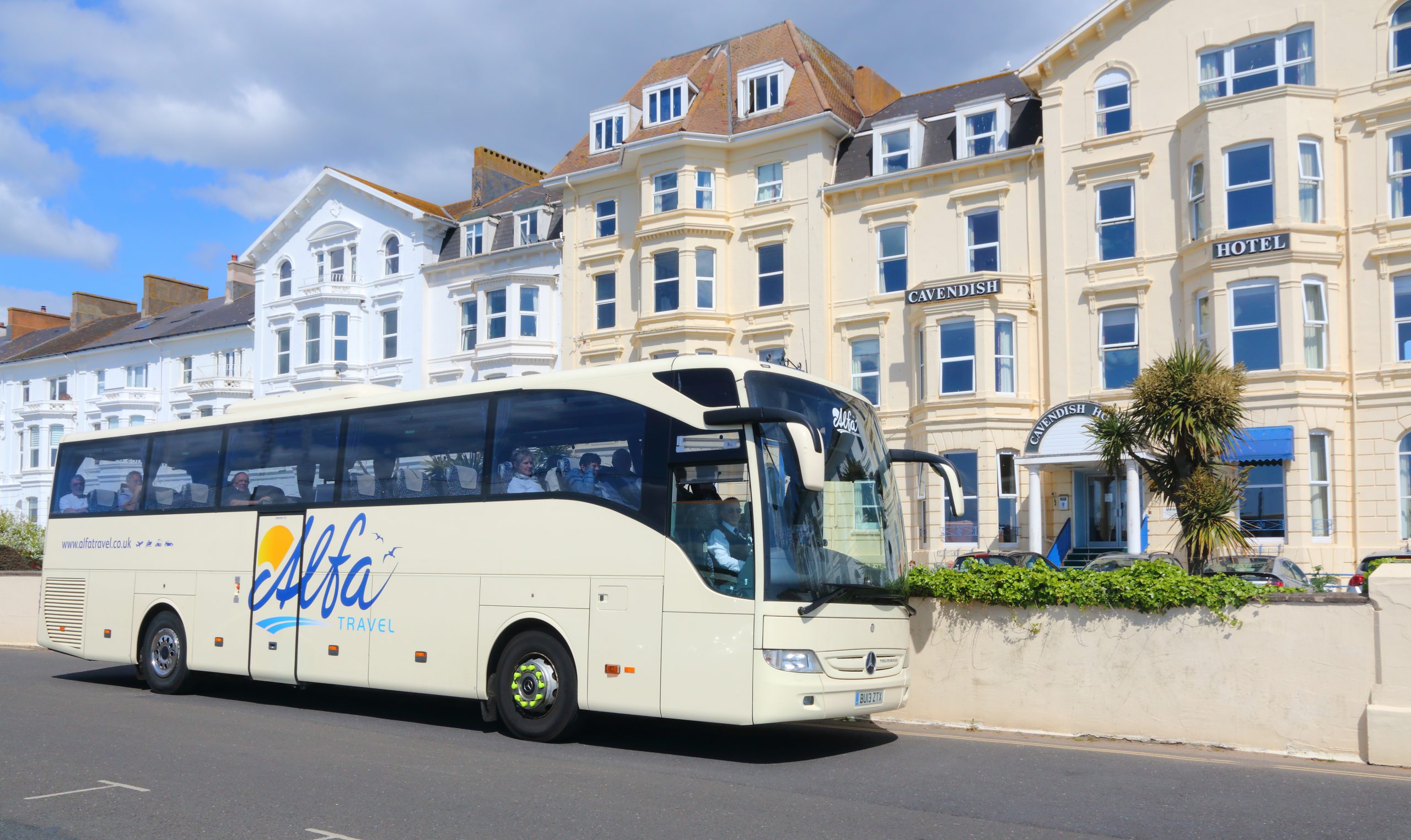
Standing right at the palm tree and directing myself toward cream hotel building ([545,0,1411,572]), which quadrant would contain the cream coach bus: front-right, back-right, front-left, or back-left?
back-left

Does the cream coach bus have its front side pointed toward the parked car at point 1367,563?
no

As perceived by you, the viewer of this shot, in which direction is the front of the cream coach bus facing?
facing the viewer and to the right of the viewer

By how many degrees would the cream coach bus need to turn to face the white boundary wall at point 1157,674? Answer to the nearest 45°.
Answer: approximately 45° to its left

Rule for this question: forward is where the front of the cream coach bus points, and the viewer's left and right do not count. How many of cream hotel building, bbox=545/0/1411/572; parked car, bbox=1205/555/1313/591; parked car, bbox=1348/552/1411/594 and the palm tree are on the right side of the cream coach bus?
0

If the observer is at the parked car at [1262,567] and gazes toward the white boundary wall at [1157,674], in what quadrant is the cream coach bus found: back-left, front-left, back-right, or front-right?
front-right

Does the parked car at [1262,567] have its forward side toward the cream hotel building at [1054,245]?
no

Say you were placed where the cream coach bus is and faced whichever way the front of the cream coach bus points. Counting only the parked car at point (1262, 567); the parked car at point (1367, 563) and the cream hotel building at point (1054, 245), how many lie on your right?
0

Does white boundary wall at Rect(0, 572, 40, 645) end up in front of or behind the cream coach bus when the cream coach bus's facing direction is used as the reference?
behind
